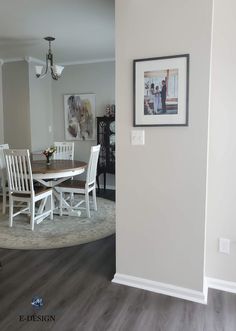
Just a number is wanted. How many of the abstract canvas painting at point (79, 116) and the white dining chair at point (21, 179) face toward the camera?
1

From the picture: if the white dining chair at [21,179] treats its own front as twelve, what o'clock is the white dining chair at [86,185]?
the white dining chair at [86,185] is roughly at 1 o'clock from the white dining chair at [21,179].

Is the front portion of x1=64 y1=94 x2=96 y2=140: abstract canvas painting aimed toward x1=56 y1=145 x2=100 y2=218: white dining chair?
yes

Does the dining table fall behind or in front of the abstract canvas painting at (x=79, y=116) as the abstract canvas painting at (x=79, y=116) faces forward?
in front

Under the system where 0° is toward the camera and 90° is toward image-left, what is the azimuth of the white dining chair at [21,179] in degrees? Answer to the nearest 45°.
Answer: approximately 225°

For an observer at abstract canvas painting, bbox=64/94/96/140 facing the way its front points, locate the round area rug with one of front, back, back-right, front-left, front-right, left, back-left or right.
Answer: front

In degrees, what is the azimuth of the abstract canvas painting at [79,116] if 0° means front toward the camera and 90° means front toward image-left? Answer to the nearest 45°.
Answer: approximately 0°

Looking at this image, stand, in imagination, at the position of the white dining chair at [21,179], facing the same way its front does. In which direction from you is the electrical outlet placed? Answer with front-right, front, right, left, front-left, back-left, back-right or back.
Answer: right

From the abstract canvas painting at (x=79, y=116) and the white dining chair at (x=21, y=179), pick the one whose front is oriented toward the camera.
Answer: the abstract canvas painting

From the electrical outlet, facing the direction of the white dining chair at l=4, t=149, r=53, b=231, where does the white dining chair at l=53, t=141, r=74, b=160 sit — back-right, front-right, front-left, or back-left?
front-right
